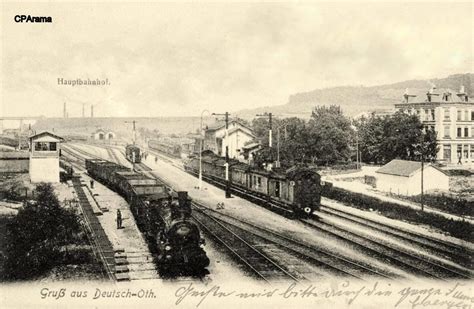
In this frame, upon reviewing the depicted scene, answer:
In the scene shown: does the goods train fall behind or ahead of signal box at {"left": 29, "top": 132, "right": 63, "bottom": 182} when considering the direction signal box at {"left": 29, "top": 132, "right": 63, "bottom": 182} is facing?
ahead

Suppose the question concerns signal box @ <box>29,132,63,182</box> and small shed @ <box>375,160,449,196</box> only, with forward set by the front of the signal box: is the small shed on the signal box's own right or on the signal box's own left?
on the signal box's own left

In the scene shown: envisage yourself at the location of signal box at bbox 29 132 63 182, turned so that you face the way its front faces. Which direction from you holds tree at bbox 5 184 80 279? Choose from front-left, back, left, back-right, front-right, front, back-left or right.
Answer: front

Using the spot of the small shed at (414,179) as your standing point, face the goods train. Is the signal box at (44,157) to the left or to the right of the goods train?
right

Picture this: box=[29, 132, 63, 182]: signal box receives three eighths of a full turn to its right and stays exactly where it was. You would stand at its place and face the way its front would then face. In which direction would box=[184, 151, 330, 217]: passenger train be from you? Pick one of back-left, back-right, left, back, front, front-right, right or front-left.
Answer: back

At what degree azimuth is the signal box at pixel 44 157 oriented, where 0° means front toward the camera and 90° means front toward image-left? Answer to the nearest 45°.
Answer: approximately 0°
